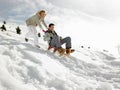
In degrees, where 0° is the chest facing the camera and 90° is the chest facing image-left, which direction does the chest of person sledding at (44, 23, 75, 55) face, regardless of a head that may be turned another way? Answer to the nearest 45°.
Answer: approximately 315°

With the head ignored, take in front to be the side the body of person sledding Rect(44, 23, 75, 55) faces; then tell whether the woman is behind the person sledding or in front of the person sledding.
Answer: behind
